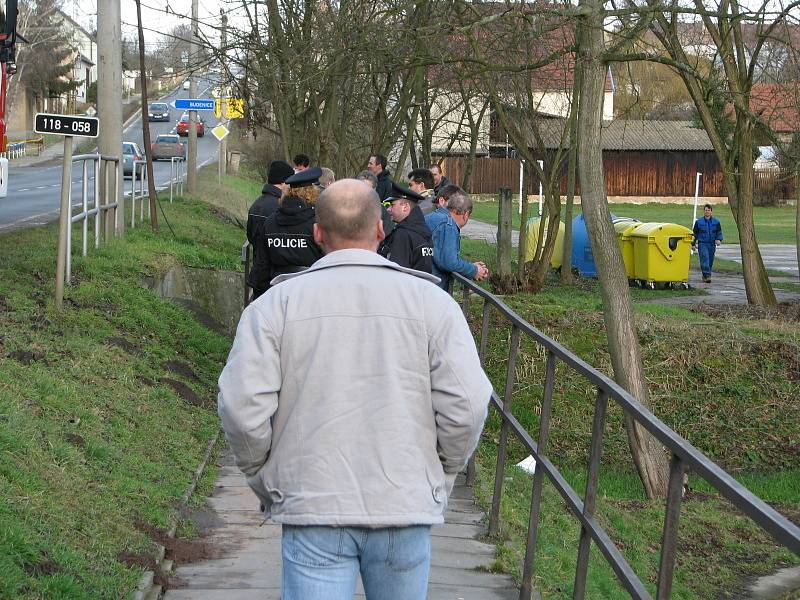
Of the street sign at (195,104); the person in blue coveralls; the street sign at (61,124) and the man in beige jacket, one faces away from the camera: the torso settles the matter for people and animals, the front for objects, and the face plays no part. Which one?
the man in beige jacket

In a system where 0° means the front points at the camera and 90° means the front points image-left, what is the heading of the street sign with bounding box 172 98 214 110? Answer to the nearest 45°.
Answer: approximately 0°

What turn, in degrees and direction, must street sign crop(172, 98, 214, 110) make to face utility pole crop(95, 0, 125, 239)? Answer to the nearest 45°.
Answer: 0° — it already faces it

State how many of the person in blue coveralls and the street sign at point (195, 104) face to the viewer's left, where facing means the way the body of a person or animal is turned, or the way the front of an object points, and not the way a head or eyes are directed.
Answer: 0

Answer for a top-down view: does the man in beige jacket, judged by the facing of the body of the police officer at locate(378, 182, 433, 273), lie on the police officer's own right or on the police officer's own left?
on the police officer's own left

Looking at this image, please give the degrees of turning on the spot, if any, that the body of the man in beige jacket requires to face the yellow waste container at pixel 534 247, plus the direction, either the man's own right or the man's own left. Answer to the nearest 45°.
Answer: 0° — they already face it

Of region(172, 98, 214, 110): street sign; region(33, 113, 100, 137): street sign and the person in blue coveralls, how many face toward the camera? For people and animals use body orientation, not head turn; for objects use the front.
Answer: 3

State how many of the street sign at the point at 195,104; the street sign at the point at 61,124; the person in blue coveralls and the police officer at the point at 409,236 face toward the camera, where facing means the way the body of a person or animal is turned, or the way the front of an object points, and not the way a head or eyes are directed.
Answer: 3

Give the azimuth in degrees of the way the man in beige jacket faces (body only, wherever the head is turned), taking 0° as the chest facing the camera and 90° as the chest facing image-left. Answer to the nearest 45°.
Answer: approximately 180°

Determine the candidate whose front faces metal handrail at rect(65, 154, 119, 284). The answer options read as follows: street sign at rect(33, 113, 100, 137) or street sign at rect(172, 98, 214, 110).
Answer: street sign at rect(172, 98, 214, 110)

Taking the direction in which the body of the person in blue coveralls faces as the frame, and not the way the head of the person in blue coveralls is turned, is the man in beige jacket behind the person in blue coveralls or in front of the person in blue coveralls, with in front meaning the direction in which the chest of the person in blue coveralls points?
in front

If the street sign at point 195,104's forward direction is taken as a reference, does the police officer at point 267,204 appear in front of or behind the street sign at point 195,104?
in front

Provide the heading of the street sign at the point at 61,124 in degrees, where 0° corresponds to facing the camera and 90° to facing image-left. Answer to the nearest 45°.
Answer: approximately 0°

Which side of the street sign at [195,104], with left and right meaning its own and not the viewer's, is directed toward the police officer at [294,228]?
front

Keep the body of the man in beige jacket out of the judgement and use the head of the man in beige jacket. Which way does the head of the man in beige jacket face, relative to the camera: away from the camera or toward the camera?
away from the camera

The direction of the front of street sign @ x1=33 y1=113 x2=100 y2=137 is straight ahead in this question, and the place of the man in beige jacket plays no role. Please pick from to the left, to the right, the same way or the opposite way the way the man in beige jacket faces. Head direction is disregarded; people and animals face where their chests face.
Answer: the opposite way
